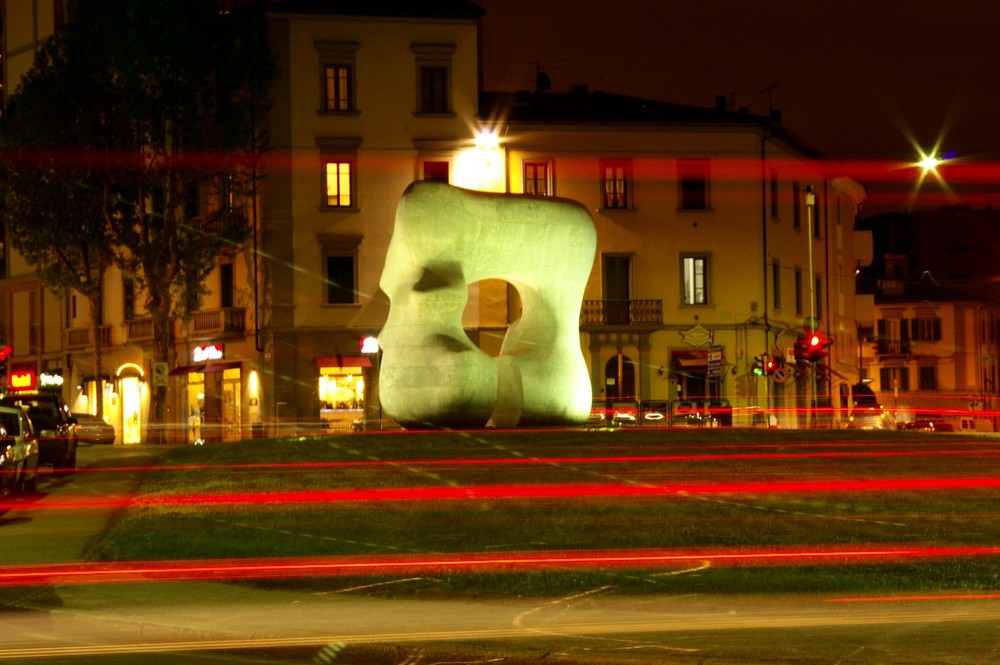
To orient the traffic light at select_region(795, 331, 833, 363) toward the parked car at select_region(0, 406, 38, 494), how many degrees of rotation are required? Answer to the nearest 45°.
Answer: approximately 45° to its right

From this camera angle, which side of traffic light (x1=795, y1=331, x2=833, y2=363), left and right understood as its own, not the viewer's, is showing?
front

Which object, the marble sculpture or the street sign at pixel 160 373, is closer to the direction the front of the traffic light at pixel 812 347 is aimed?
the marble sculpture

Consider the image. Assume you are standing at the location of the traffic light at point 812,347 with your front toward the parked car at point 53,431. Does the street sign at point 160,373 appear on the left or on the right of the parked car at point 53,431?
right

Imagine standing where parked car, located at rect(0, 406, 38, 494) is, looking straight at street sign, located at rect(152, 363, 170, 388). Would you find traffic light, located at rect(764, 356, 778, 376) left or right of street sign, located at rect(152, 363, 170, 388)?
right

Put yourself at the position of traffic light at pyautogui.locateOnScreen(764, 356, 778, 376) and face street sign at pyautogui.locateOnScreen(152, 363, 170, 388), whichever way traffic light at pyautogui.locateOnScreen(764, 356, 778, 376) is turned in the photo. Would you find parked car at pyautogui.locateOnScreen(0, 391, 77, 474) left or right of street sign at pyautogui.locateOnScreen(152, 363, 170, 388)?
left

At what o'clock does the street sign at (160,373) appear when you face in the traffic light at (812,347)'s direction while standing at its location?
The street sign is roughly at 3 o'clock from the traffic light.

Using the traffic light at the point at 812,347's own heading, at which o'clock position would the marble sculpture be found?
The marble sculpture is roughly at 1 o'clock from the traffic light.

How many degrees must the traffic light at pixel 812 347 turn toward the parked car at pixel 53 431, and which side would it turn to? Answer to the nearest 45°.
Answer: approximately 45° to its right

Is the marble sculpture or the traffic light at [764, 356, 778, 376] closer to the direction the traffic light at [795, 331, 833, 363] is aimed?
the marble sculpture

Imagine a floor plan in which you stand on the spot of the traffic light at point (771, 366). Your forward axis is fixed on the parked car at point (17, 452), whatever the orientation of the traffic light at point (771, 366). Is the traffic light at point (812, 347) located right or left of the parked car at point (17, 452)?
left

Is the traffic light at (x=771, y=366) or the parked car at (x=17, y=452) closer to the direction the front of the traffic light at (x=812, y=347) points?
the parked car
